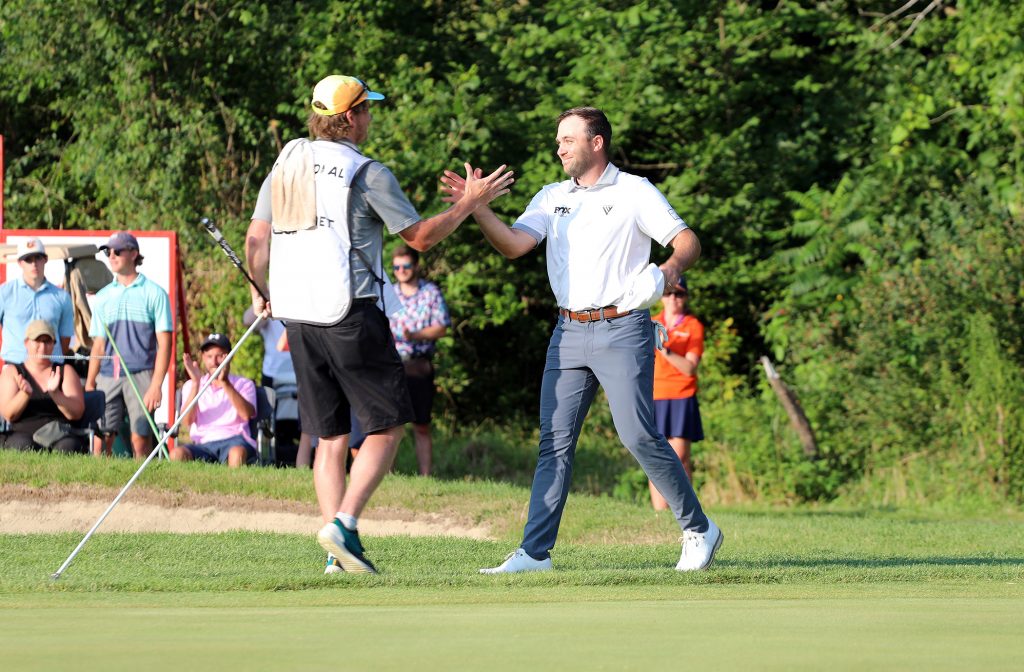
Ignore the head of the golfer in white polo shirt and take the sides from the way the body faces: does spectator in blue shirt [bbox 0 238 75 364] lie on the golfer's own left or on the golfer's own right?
on the golfer's own right

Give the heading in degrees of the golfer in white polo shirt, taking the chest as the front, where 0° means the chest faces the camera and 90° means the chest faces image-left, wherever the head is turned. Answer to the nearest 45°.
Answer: approximately 45°

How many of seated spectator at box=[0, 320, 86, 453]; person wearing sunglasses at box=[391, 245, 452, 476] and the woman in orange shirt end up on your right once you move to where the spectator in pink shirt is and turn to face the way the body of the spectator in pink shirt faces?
1

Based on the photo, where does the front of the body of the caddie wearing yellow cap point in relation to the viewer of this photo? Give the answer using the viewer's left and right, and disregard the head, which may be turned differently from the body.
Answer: facing away from the viewer and to the right of the viewer

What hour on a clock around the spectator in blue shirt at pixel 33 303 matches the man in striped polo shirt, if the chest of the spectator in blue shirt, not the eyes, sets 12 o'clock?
The man in striped polo shirt is roughly at 10 o'clock from the spectator in blue shirt.

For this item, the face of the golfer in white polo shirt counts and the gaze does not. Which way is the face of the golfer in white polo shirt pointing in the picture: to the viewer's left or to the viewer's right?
to the viewer's left

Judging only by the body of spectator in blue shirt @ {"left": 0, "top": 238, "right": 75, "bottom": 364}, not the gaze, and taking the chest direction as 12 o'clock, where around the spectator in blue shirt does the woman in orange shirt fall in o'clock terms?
The woman in orange shirt is roughly at 10 o'clock from the spectator in blue shirt.

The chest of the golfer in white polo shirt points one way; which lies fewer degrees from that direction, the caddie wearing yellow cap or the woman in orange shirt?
the caddie wearing yellow cap

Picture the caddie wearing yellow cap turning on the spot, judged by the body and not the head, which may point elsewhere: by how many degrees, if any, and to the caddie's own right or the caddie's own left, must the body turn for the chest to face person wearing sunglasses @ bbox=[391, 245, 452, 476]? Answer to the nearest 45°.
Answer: approximately 45° to the caddie's own left
